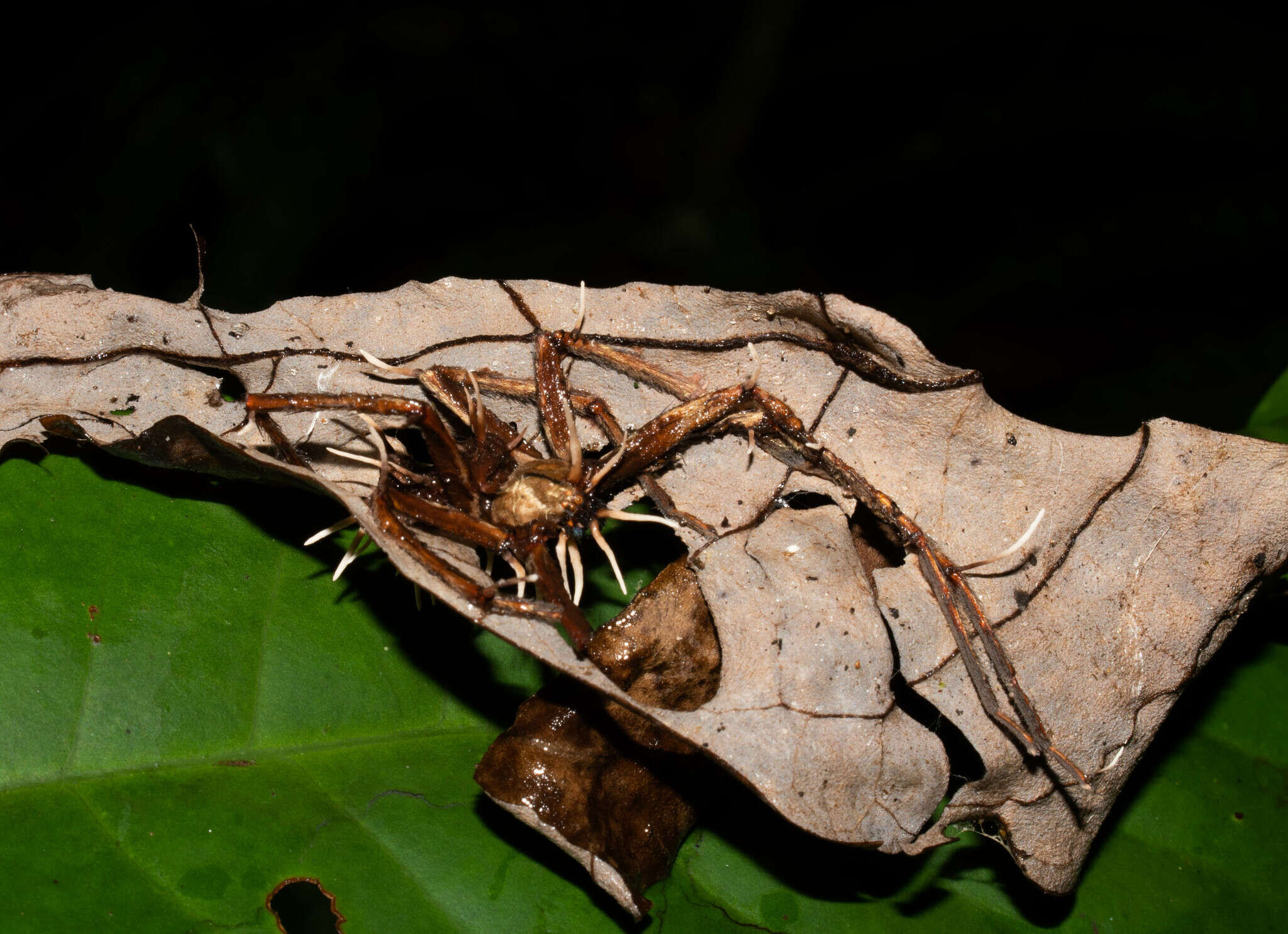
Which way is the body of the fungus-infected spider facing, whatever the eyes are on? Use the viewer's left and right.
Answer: facing the viewer and to the right of the viewer

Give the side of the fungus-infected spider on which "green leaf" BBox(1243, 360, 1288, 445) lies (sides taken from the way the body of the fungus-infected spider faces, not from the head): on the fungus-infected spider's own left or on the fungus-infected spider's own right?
on the fungus-infected spider's own left
